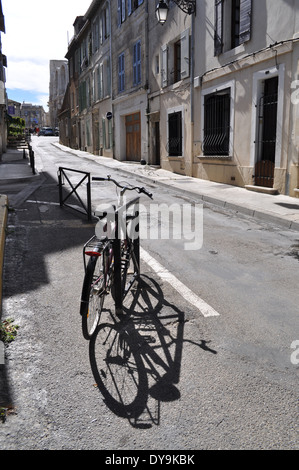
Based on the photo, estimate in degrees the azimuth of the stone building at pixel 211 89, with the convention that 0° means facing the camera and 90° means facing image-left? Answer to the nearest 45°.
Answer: approximately 45°
